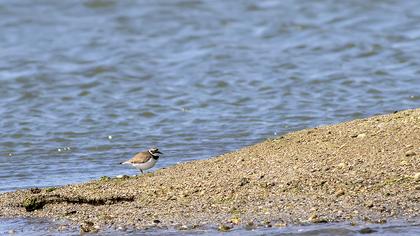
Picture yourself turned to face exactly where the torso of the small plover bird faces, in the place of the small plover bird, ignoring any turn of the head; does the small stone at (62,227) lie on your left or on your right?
on your right

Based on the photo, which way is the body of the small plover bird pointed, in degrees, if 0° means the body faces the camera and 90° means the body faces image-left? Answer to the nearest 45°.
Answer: approximately 270°

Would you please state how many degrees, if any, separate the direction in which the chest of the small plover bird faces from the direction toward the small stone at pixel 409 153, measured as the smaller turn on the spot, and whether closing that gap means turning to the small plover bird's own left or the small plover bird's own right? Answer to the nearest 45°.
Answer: approximately 45° to the small plover bird's own right

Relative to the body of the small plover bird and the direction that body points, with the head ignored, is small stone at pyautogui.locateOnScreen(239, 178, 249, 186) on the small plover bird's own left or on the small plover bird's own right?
on the small plover bird's own right

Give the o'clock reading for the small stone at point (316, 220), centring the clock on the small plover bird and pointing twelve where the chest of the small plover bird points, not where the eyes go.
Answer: The small stone is roughly at 2 o'clock from the small plover bird.

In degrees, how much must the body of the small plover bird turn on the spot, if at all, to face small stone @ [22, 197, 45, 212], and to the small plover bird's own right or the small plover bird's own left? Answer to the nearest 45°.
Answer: approximately 135° to the small plover bird's own right
